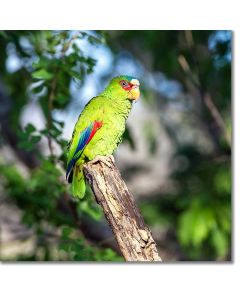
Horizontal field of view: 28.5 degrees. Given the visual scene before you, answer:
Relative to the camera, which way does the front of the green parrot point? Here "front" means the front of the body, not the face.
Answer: to the viewer's right

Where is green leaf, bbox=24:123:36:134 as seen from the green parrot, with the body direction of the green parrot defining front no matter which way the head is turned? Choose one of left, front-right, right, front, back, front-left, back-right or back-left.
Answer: back-left

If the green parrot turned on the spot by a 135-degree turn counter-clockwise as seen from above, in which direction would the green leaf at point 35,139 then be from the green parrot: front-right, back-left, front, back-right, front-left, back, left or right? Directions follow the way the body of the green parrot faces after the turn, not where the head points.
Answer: front

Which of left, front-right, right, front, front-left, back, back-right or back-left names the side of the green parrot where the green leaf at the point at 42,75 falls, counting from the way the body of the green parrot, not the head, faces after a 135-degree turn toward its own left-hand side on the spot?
front
